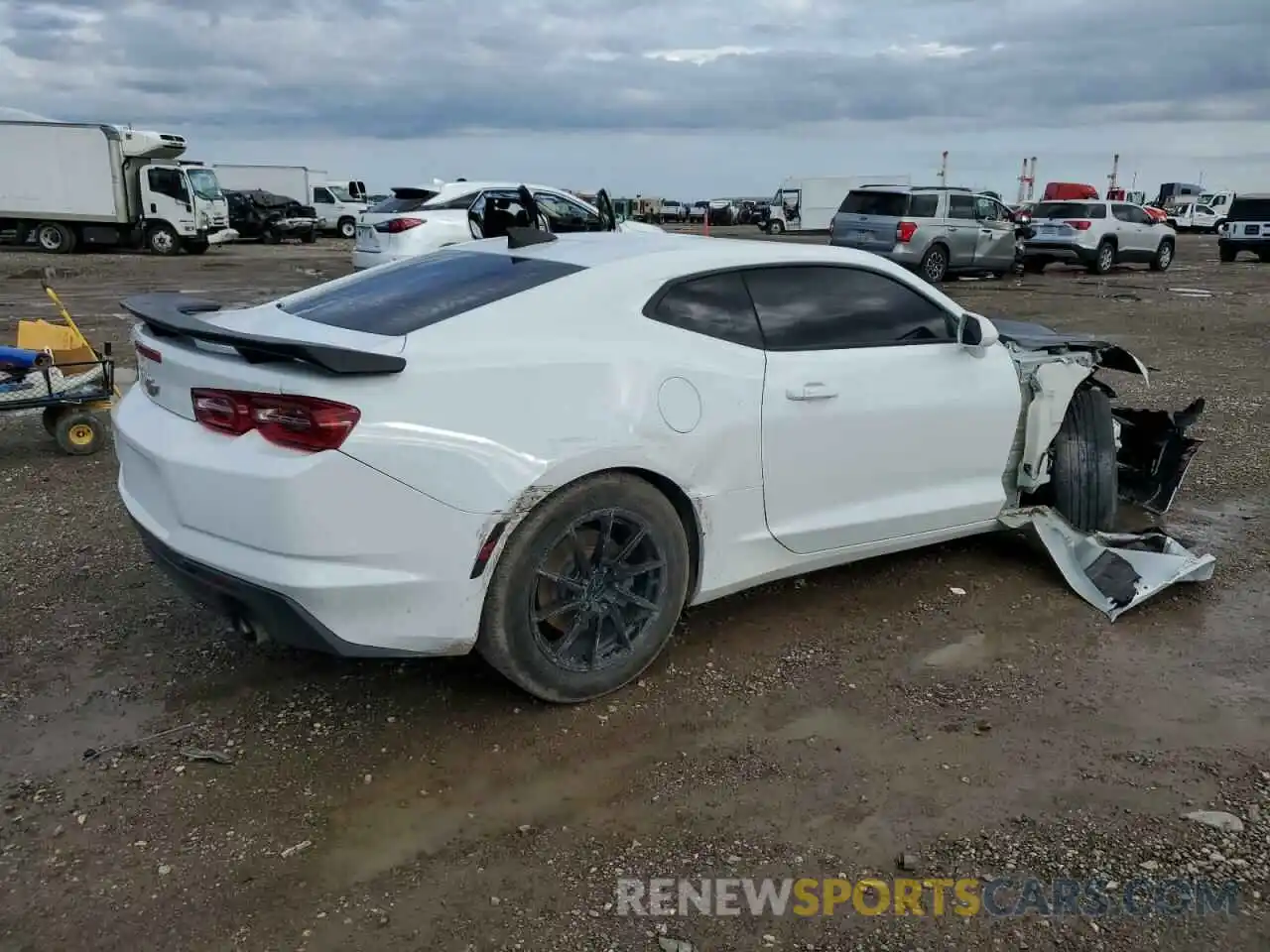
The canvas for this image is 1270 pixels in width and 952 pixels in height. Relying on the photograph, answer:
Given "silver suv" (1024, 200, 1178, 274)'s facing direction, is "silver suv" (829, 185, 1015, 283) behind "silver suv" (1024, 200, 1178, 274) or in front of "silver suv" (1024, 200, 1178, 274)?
behind

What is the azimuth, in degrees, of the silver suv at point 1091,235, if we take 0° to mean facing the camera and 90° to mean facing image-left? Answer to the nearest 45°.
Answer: approximately 225°

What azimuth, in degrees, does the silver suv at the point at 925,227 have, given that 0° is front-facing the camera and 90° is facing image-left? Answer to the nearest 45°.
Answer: approximately 225°

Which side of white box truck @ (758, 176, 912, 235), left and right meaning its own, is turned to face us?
left

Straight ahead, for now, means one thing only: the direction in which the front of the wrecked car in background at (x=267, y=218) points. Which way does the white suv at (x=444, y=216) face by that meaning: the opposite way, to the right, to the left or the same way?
to the left

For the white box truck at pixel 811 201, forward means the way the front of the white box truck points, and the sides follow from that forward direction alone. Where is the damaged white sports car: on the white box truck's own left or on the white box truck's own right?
on the white box truck's own left

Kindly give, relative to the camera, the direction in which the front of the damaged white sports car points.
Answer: facing away from the viewer and to the right of the viewer

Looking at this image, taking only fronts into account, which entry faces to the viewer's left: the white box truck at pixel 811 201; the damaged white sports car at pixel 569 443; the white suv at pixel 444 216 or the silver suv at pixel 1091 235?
the white box truck

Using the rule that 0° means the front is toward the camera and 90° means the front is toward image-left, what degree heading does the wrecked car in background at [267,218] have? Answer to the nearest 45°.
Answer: approximately 315°

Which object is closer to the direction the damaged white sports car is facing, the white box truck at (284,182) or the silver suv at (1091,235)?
the silver suv
